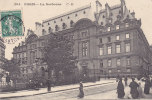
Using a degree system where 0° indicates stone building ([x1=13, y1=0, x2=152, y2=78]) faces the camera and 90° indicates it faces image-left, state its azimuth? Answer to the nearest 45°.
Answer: approximately 45°
